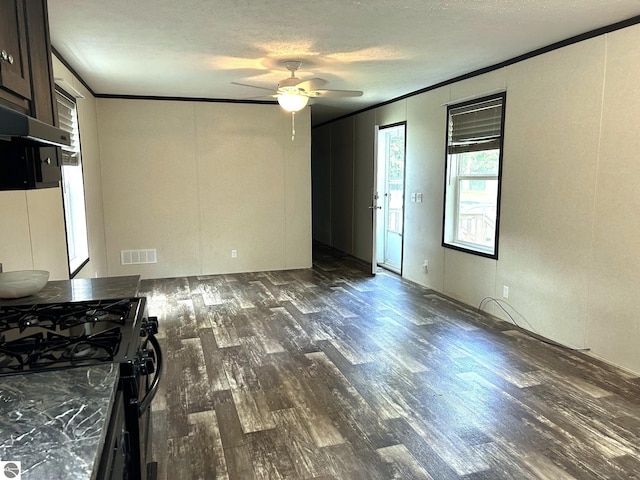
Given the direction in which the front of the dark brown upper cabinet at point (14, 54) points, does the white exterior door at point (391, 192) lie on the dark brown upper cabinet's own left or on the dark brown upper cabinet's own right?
on the dark brown upper cabinet's own left

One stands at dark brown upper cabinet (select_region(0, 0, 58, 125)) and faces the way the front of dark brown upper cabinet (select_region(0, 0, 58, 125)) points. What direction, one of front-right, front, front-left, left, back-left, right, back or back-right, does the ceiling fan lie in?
front-left

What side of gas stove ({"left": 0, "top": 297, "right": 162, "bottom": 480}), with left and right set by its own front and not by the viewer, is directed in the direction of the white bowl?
left

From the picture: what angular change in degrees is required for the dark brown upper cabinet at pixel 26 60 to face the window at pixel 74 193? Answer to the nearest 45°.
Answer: approximately 90° to its left

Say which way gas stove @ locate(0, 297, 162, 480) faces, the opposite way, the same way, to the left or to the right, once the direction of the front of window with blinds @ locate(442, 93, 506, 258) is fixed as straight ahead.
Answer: the opposite way

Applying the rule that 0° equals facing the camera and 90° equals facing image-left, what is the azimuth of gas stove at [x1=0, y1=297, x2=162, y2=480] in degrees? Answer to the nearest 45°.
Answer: approximately 270°

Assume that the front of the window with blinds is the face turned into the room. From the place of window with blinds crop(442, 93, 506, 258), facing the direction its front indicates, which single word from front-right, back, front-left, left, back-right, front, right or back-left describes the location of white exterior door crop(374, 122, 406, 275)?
right

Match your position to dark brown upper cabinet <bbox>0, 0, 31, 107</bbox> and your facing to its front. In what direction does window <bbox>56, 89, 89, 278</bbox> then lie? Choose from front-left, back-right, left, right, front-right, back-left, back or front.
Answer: back-left

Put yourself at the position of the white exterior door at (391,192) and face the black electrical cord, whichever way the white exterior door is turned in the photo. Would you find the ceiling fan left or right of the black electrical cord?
right

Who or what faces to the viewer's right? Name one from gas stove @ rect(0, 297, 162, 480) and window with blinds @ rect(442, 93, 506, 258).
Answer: the gas stove

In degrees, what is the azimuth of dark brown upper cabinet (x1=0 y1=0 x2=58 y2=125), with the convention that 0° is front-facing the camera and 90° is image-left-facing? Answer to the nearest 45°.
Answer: approximately 270°

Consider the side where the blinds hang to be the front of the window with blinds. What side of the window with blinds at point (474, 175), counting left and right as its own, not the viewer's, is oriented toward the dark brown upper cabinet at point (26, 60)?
front

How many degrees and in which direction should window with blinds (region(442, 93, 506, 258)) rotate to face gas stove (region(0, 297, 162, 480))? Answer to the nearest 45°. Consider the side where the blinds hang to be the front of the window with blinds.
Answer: approximately 45° to its left

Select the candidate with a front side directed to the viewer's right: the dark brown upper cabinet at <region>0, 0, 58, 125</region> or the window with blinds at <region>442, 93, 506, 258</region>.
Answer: the dark brown upper cabinet

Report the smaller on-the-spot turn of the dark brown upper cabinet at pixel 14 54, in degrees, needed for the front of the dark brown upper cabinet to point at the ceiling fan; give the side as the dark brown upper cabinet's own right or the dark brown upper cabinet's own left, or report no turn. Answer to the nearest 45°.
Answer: approximately 90° to the dark brown upper cabinet's own left

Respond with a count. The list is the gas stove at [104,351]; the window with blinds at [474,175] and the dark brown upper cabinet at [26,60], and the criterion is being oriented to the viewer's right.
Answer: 2
